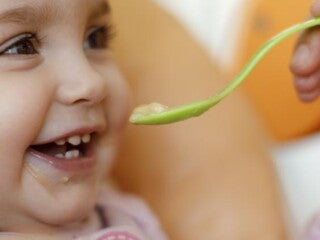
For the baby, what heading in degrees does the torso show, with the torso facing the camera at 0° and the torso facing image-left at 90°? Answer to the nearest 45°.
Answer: approximately 315°
